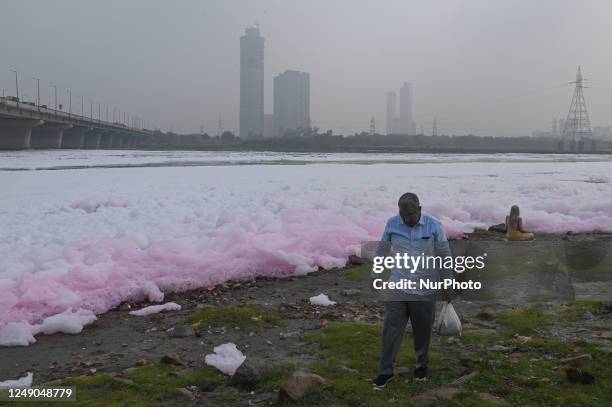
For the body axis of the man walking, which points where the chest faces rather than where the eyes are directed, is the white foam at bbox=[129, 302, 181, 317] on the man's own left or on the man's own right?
on the man's own right

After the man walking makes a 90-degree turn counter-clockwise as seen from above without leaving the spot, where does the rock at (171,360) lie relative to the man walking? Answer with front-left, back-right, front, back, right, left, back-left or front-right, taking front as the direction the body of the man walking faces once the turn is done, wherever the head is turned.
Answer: back

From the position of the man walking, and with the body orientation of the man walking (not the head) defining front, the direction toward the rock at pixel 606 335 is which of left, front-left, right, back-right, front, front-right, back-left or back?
back-left

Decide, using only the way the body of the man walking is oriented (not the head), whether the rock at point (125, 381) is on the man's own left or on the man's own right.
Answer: on the man's own right

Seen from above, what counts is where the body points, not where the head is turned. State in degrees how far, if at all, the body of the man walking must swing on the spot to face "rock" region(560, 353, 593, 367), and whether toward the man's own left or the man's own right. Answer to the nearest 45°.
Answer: approximately 90° to the man's own left

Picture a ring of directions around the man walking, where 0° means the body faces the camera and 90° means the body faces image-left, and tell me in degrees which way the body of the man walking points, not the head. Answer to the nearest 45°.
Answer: approximately 0°

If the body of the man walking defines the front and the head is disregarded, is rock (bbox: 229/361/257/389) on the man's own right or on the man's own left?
on the man's own right

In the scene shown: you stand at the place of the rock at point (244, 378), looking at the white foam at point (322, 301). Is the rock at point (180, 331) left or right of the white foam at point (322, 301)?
left

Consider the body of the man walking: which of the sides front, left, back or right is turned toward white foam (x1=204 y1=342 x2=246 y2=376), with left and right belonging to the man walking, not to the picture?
right

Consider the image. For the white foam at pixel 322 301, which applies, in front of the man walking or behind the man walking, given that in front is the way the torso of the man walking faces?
behind
